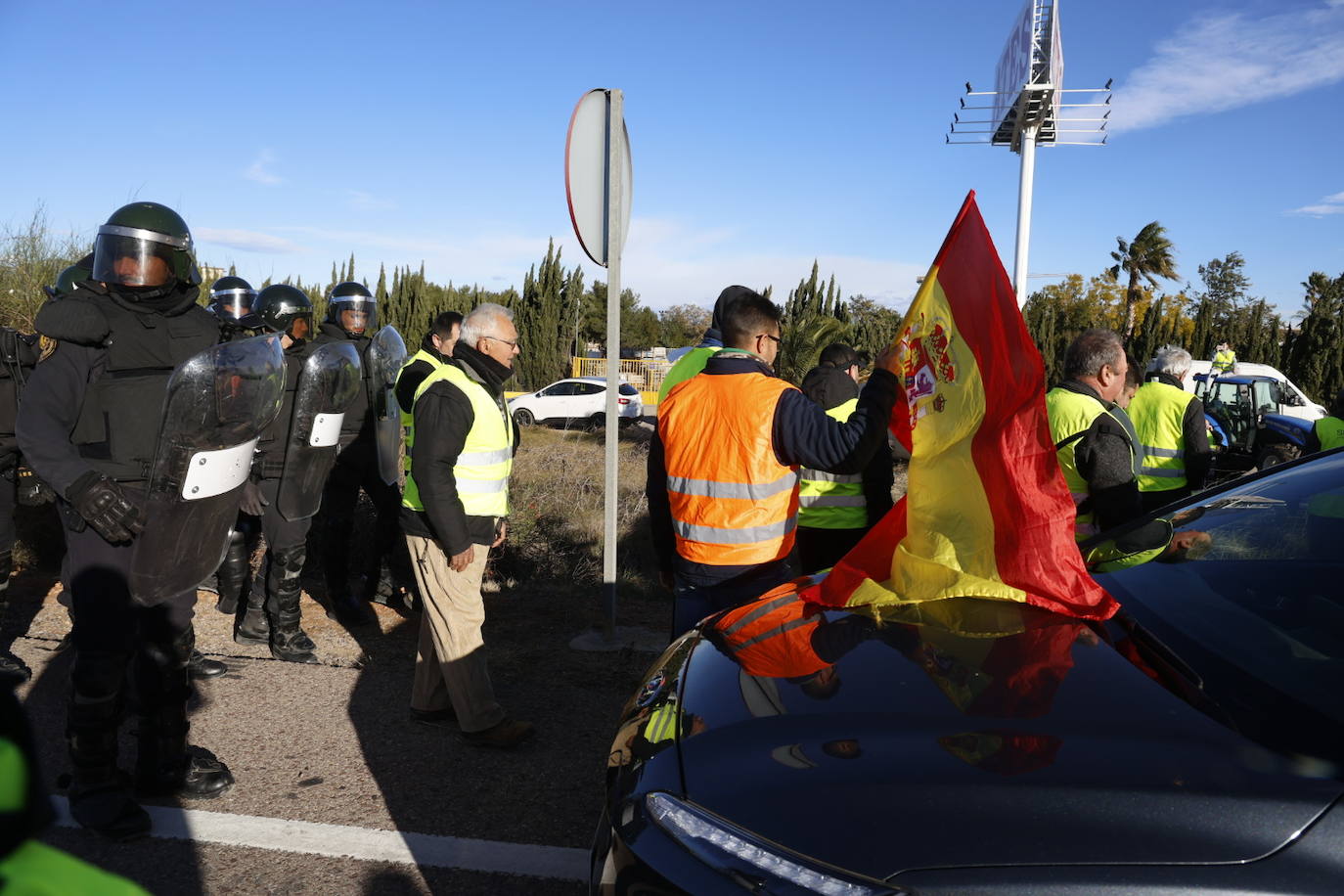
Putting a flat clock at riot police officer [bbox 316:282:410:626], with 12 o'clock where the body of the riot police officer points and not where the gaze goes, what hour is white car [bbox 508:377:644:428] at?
The white car is roughly at 8 o'clock from the riot police officer.

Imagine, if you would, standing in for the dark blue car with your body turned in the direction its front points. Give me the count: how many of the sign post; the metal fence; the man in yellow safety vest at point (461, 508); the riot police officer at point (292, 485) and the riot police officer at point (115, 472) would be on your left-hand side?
0

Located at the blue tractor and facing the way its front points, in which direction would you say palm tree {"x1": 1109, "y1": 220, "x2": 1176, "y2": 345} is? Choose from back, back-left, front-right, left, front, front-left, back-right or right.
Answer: back-left

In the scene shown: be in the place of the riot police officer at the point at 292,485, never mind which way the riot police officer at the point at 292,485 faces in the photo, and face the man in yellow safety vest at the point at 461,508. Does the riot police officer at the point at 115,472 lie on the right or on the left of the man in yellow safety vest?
right

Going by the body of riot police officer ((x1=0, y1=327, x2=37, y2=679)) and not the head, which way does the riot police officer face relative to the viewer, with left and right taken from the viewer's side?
facing the viewer and to the right of the viewer

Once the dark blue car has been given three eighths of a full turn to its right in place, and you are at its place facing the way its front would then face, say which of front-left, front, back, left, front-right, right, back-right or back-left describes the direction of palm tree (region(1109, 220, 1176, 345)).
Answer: front

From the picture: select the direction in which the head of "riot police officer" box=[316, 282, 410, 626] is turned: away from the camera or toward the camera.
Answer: toward the camera

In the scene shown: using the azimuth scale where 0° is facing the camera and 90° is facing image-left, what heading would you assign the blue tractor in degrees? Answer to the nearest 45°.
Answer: approximately 315°

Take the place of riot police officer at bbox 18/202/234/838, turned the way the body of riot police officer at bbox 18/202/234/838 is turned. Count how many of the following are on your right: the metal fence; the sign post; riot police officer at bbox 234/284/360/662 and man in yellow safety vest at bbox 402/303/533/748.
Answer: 0

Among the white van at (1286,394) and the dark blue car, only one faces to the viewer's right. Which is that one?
the white van

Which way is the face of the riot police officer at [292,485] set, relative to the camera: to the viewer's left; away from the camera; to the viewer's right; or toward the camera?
to the viewer's right

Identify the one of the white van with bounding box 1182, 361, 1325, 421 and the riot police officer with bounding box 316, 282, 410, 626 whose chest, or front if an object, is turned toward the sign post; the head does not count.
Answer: the riot police officer
